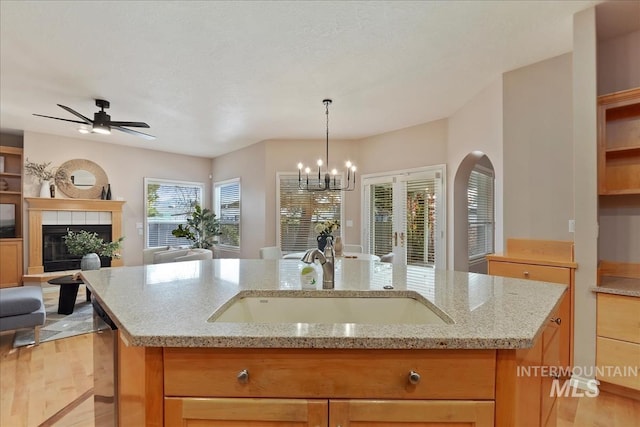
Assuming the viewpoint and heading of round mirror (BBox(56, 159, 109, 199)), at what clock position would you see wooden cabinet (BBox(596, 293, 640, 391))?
The wooden cabinet is roughly at 11 o'clock from the round mirror.

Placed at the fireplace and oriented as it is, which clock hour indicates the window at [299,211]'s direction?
The window is roughly at 10 o'clock from the fireplace.

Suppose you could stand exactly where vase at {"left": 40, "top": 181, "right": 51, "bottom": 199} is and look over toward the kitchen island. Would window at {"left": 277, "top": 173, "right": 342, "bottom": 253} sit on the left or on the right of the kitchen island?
left

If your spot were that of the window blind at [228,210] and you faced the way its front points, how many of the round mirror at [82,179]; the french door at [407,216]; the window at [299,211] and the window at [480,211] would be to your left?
3

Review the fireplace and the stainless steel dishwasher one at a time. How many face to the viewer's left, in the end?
1

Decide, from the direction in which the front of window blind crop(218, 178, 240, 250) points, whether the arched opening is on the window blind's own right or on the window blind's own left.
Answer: on the window blind's own left

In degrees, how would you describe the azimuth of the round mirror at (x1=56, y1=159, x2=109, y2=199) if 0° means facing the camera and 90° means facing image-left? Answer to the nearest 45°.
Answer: approximately 0°

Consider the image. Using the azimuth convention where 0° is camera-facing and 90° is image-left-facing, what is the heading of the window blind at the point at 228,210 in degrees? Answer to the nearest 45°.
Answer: approximately 45°

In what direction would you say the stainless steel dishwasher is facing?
to the viewer's left

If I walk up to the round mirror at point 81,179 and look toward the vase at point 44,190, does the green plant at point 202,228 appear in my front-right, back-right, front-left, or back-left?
back-left

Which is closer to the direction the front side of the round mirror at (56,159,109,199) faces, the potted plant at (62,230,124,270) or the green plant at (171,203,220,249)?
the potted plant

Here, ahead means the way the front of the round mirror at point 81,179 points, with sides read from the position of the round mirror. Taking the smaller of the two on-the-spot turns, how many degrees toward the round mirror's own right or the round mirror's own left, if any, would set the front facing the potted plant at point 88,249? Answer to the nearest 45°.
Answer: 0° — it already faces it
